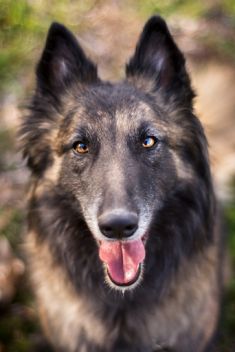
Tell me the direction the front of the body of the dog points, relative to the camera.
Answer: toward the camera
